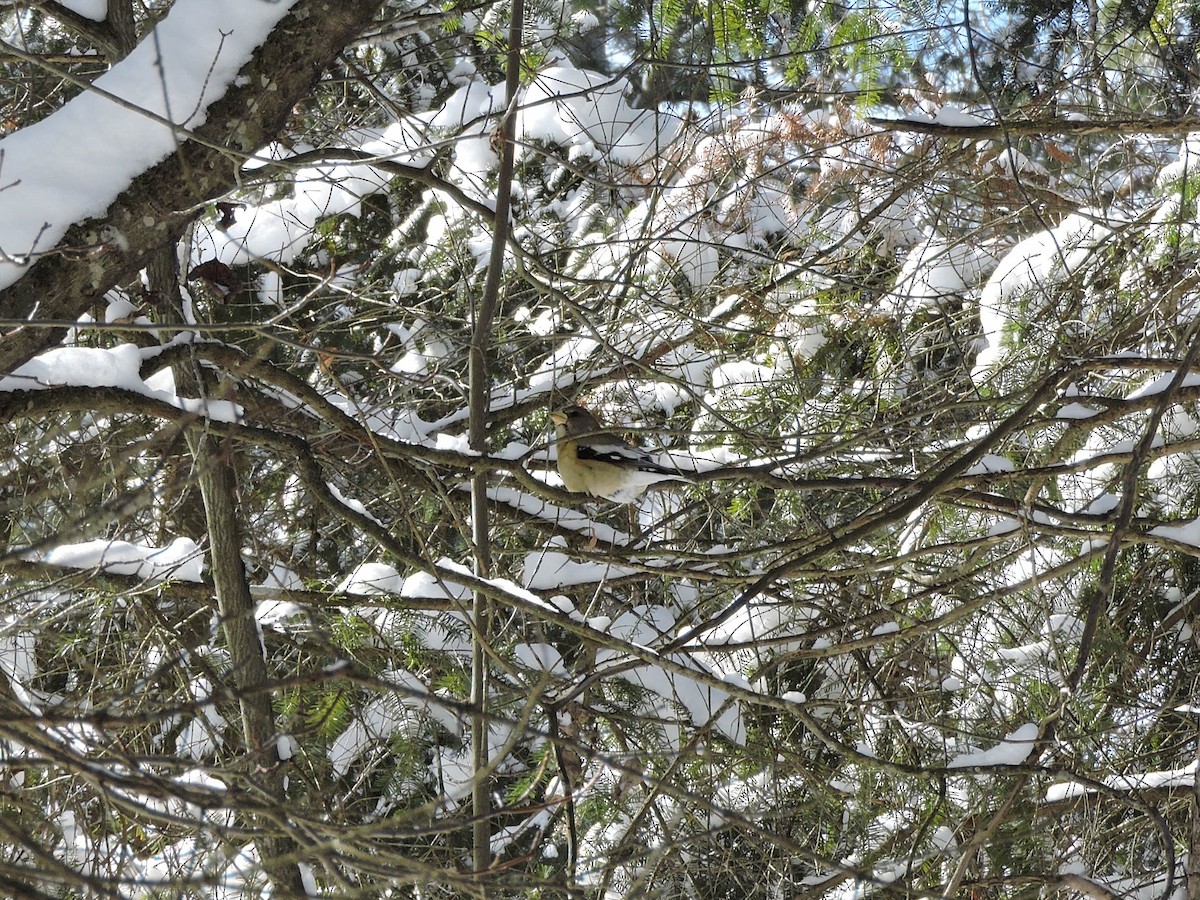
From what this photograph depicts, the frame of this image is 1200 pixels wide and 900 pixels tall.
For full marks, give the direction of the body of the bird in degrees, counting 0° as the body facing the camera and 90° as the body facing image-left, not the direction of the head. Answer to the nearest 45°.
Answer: approximately 90°
